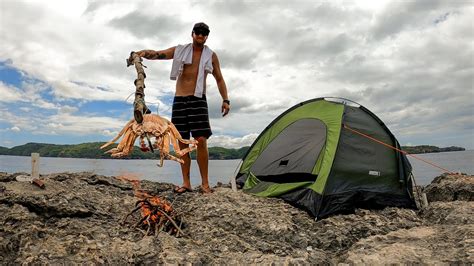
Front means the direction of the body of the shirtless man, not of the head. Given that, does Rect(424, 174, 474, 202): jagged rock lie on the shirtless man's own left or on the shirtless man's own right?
on the shirtless man's own left

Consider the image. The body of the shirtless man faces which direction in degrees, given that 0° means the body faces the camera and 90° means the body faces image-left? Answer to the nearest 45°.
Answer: approximately 0°

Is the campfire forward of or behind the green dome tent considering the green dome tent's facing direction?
forward

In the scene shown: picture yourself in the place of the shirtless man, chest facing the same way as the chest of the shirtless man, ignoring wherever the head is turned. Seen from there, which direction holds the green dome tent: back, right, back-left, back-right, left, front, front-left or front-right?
left

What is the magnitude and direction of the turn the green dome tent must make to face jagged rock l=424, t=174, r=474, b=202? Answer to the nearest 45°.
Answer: approximately 180°

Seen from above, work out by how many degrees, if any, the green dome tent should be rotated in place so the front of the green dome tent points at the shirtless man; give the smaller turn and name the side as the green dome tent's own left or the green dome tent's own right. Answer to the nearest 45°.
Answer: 0° — it already faces them
